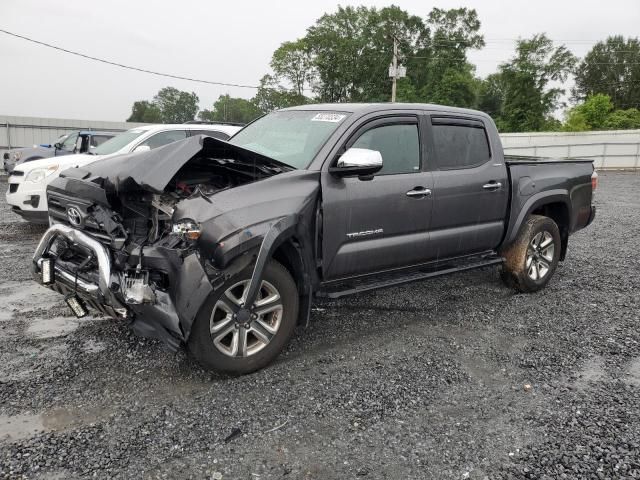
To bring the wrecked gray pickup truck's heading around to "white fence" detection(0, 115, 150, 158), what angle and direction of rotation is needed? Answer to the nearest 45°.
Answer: approximately 90° to its right

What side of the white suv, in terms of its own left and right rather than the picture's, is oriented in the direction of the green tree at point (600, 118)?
back

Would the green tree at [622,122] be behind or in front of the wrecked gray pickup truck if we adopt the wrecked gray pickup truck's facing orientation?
behind

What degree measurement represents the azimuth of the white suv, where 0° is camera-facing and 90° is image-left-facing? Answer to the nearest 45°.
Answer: approximately 45°

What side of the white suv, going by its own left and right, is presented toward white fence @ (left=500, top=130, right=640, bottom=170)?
back

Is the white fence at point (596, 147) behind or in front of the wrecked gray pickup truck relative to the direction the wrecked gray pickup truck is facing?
behind

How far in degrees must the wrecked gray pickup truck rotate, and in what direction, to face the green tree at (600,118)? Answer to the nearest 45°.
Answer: approximately 180°

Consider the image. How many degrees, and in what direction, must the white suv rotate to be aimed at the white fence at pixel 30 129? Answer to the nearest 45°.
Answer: approximately 135° to its right

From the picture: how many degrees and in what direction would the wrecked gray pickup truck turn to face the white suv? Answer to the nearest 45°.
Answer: approximately 90° to its right

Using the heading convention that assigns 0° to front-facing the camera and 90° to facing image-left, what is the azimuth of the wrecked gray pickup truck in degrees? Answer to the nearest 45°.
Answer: approximately 45°
